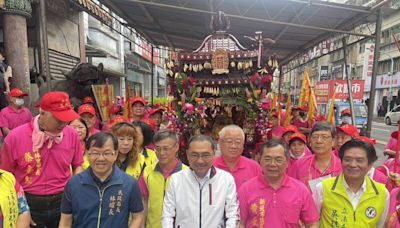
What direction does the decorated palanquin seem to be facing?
toward the camera

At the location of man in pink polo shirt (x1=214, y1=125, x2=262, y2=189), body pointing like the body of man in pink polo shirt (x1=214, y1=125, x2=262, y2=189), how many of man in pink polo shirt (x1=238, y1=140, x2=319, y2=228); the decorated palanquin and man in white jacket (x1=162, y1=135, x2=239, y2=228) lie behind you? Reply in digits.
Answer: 1

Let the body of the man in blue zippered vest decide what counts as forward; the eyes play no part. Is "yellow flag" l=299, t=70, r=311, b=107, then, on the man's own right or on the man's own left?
on the man's own left

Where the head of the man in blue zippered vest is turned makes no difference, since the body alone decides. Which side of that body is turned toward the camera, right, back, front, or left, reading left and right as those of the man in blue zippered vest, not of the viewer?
front

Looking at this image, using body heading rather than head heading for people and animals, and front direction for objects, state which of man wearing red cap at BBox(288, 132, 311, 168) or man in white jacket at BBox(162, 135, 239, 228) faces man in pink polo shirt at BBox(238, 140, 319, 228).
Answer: the man wearing red cap
